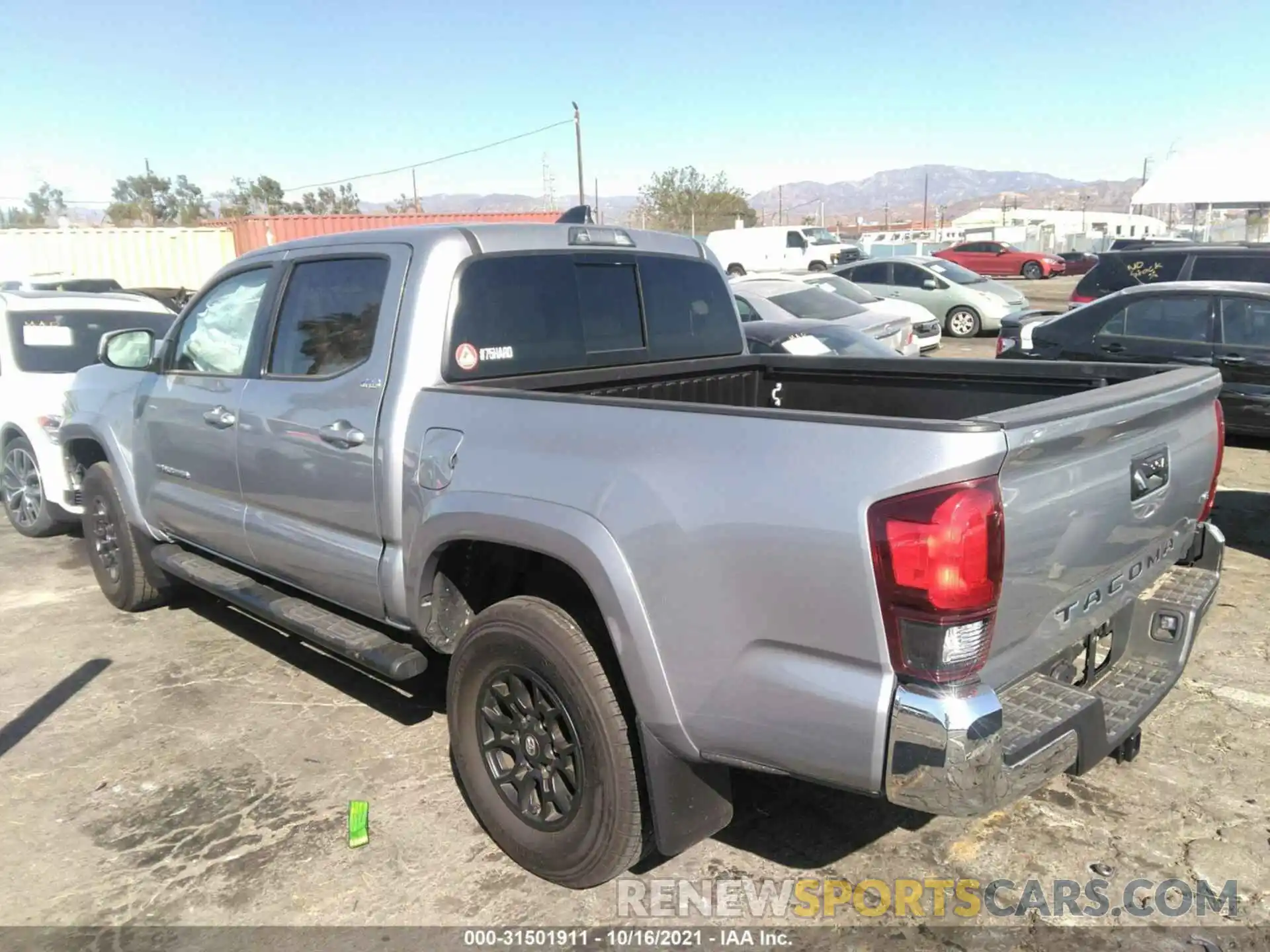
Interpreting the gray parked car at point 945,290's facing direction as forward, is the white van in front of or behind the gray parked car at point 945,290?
behind

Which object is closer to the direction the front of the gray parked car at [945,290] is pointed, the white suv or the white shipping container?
the white suv

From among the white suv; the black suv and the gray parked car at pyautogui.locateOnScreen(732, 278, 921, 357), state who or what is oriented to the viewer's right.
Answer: the black suv

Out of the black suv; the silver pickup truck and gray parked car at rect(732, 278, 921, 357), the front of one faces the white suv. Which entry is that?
the silver pickup truck

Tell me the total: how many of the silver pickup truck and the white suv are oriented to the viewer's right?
0

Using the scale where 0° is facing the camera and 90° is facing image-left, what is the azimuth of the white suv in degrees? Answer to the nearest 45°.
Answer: approximately 135°

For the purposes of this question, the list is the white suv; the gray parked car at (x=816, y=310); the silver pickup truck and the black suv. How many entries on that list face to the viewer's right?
1

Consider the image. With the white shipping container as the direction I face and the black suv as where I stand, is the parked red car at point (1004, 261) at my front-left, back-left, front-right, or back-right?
front-right

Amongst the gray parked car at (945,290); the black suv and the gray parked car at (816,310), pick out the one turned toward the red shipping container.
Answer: the gray parked car at (816,310)

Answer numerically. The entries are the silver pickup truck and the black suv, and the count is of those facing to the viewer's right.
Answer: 1

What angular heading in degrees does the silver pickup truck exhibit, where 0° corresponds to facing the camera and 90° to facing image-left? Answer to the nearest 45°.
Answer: approximately 135°

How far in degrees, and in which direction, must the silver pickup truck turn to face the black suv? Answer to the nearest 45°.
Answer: approximately 90° to its right

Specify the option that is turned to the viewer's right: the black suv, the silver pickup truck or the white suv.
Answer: the black suv

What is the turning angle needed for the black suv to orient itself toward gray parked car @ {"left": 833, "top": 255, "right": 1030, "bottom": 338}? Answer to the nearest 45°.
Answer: approximately 135° to its left

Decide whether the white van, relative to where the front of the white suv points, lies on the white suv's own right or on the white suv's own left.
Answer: on the white suv's own right

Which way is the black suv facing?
to the viewer's right

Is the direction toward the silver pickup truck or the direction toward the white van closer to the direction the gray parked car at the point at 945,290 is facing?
the silver pickup truck
